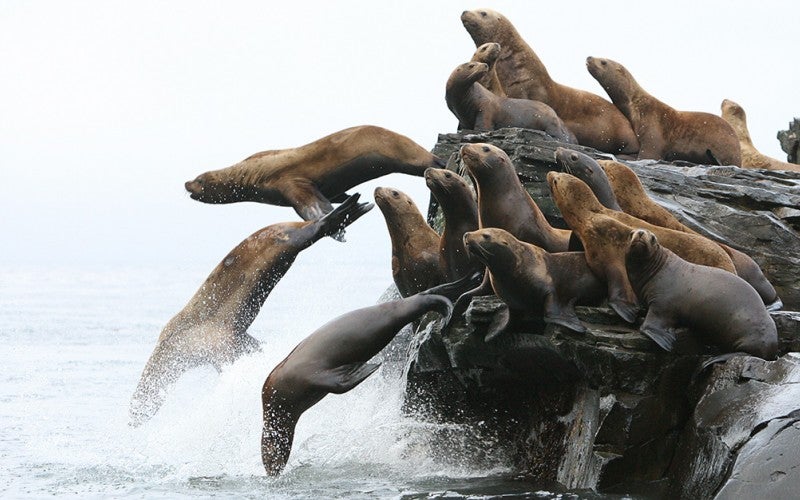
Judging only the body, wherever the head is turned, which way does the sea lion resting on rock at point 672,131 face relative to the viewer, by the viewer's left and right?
facing to the left of the viewer

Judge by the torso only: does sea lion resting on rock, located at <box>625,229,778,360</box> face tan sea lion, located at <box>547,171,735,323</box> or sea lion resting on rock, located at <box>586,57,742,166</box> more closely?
the tan sea lion

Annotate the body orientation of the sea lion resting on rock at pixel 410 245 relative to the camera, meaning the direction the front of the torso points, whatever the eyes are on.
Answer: to the viewer's left

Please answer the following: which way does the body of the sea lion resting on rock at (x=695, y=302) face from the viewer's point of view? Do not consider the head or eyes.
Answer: to the viewer's left

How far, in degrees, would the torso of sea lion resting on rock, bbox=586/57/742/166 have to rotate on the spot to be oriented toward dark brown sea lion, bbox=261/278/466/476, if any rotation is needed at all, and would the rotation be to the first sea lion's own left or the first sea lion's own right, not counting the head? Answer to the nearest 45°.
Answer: approximately 45° to the first sea lion's own left

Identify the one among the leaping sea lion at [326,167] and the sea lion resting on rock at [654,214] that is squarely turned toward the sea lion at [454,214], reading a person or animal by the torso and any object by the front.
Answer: the sea lion resting on rock

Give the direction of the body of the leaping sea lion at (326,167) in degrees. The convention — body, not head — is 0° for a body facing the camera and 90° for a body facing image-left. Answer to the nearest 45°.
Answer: approximately 90°

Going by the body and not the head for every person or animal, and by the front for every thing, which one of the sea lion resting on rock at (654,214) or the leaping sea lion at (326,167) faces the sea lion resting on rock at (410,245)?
the sea lion resting on rock at (654,214)

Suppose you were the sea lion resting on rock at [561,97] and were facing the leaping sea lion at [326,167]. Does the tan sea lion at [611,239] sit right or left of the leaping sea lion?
left

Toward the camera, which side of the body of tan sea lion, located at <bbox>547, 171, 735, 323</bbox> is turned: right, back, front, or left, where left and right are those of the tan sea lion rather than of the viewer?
left
